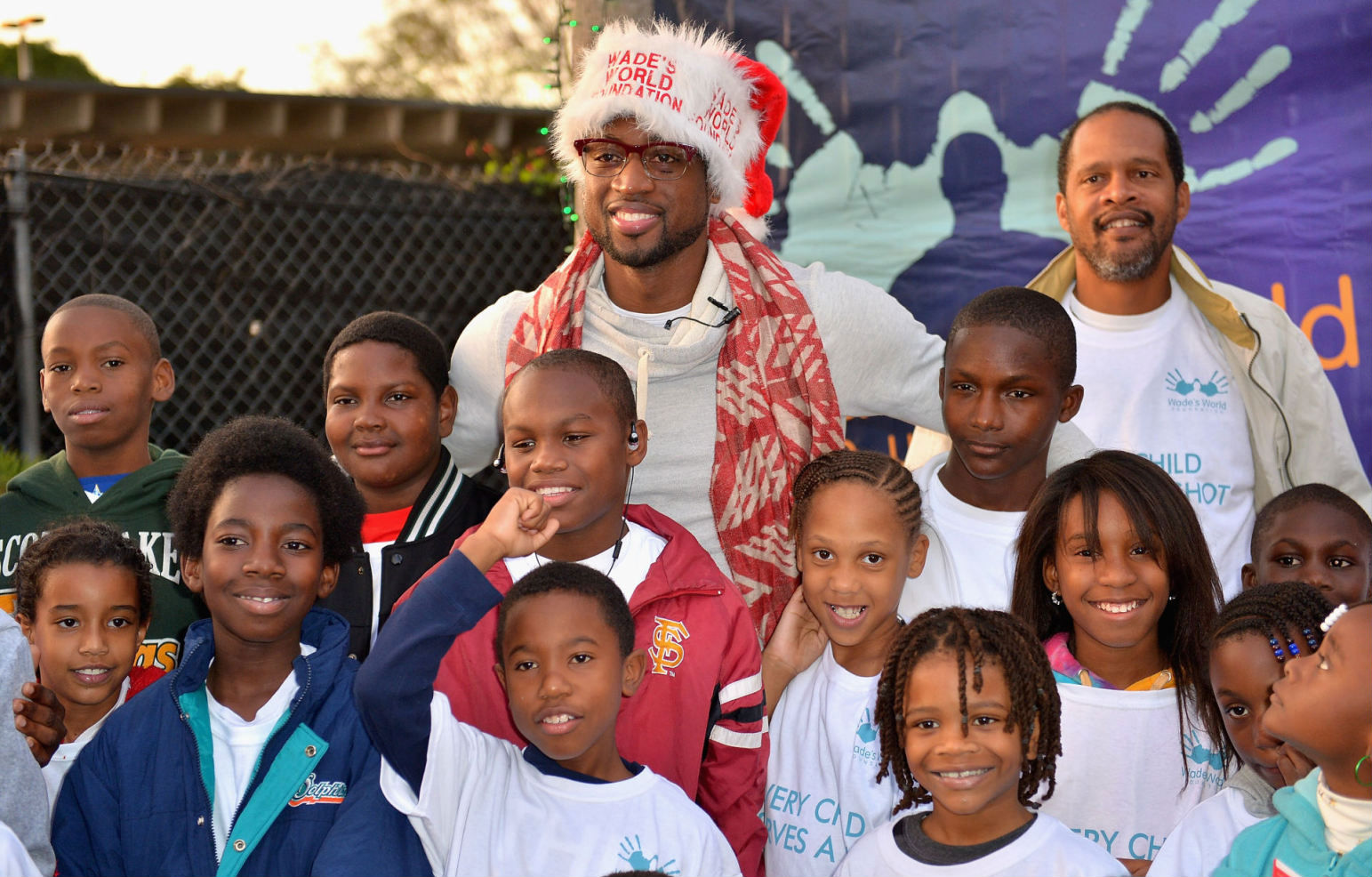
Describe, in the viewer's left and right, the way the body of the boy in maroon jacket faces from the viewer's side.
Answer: facing the viewer and to the left of the viewer

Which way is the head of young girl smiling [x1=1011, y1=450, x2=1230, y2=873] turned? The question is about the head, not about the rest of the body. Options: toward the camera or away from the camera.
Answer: toward the camera

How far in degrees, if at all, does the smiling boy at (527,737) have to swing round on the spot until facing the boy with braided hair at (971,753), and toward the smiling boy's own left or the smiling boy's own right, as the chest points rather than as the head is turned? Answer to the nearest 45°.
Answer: approximately 90° to the smiling boy's own left

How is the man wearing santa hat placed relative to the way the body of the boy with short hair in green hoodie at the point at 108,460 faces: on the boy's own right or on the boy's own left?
on the boy's own left

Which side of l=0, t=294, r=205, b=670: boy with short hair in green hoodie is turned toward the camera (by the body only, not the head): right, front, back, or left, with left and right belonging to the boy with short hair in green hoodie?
front

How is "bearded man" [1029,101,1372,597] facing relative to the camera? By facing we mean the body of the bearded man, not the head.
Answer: toward the camera

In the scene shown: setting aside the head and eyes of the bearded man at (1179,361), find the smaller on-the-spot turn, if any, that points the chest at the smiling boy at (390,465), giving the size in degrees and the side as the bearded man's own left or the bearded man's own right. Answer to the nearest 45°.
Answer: approximately 45° to the bearded man's own right

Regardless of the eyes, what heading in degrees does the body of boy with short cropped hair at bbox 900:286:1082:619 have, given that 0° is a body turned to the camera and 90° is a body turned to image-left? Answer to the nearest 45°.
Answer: approximately 45°

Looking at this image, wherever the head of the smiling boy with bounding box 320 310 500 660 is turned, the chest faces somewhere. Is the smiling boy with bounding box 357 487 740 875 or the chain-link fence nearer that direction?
the smiling boy

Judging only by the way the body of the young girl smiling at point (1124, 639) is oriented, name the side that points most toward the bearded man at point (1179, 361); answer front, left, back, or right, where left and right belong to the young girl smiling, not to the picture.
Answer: back

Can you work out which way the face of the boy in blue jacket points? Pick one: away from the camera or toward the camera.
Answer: toward the camera

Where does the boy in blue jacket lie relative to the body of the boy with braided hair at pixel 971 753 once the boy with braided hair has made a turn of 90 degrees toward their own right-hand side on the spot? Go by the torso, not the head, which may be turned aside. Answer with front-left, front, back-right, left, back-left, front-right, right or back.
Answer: front

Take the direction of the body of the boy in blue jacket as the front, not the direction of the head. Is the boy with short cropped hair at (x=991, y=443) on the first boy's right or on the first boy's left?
on the first boy's left

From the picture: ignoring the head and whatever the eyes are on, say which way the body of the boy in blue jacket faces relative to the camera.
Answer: toward the camera

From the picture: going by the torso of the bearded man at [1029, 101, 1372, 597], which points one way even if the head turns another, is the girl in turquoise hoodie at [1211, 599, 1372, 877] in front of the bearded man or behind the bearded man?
in front

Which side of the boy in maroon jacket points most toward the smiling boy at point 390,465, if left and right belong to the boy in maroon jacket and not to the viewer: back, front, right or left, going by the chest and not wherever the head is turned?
right

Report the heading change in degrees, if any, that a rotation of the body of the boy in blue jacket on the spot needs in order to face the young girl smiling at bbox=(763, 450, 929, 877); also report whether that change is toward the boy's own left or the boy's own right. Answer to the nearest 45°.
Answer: approximately 90° to the boy's own left
